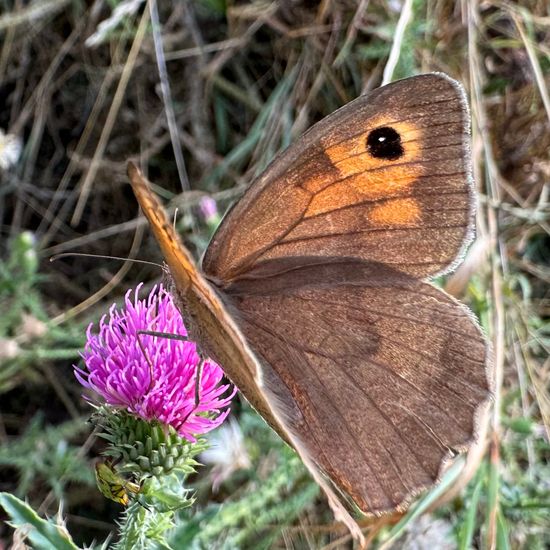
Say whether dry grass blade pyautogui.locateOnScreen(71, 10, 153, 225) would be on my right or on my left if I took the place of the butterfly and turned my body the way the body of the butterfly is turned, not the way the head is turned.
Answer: on my right

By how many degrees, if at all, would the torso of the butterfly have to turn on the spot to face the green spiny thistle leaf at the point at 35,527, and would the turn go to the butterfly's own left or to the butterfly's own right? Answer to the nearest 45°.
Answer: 0° — it already faces it

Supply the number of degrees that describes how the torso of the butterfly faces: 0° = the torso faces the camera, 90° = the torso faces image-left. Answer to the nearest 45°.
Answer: approximately 90°
